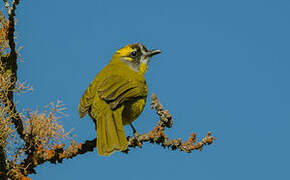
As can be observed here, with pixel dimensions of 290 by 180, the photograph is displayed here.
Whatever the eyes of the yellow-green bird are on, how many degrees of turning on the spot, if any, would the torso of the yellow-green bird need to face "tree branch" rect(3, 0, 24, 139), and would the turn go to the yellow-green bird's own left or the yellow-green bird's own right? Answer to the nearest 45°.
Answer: approximately 180°

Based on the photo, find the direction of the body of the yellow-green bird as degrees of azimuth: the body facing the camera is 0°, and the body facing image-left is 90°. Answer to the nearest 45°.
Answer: approximately 225°
